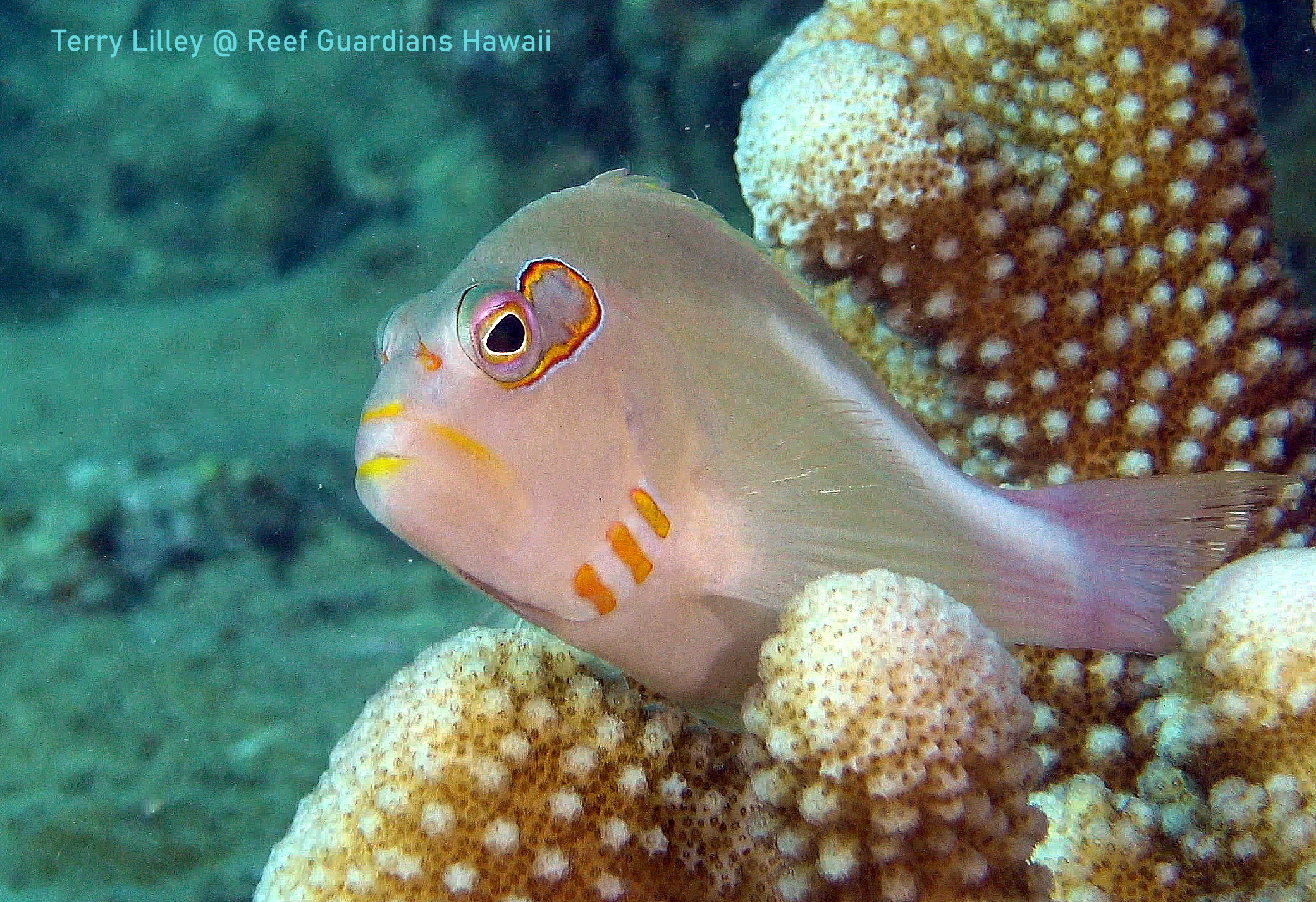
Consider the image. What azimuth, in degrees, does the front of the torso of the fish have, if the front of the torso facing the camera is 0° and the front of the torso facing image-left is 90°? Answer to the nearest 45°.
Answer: approximately 45°
